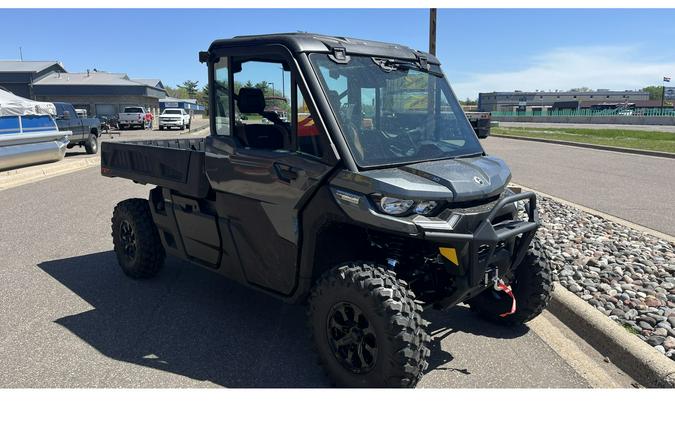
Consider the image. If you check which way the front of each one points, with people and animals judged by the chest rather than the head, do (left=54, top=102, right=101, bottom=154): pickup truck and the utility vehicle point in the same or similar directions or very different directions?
same or similar directions

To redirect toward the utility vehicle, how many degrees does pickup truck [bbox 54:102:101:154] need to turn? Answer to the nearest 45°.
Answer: approximately 45° to its right

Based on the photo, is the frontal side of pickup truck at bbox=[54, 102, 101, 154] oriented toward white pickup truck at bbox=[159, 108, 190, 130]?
no

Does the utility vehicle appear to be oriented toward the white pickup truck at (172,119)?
no

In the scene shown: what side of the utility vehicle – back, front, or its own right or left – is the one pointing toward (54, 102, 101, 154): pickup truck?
back

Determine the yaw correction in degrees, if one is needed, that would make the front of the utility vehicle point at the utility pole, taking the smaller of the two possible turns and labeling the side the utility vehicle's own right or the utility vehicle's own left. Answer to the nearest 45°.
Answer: approximately 135° to the utility vehicle's own left

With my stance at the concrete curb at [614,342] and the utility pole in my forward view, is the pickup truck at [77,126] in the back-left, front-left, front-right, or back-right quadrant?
front-left

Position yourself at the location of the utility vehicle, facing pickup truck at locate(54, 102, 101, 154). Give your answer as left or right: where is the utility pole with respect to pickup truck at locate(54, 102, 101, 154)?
right

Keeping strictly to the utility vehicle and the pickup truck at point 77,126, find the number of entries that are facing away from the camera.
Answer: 0

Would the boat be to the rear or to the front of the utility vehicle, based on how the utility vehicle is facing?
to the rear

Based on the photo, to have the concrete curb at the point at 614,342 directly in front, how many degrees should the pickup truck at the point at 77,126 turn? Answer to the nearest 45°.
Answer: approximately 45° to its right
